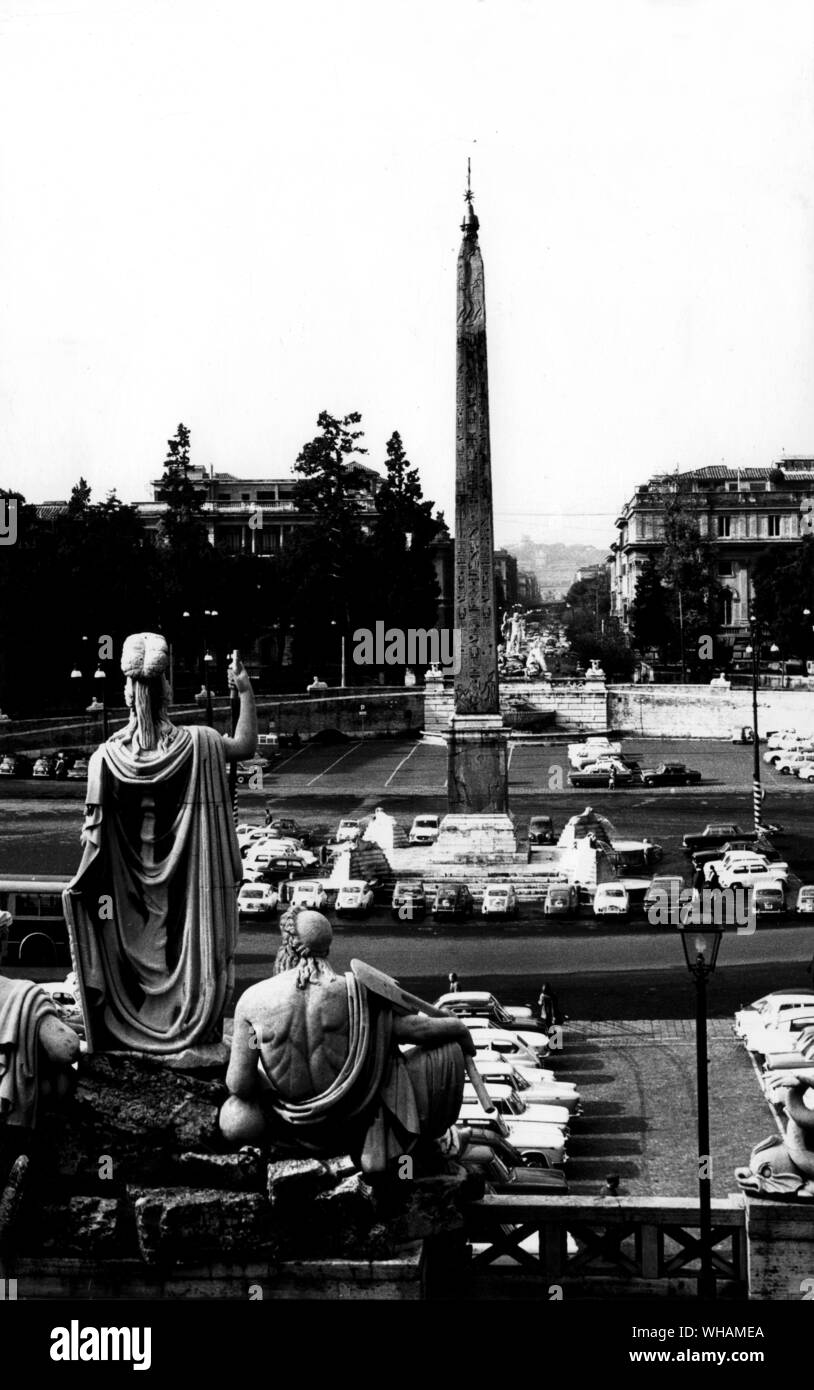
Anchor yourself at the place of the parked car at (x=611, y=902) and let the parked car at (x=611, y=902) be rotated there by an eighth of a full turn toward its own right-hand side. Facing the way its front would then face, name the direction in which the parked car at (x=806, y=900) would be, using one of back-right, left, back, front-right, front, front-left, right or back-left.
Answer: back-left

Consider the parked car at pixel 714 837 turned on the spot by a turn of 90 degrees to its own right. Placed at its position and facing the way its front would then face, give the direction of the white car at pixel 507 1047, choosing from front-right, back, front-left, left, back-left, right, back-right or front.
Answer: back

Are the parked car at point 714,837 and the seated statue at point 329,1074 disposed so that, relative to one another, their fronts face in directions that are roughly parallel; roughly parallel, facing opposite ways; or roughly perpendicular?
roughly perpendicular

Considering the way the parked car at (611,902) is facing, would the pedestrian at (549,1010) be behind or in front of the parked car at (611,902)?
in front

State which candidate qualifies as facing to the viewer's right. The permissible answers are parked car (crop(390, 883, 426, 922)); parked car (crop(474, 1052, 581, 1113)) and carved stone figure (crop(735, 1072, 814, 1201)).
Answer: parked car (crop(474, 1052, 581, 1113))

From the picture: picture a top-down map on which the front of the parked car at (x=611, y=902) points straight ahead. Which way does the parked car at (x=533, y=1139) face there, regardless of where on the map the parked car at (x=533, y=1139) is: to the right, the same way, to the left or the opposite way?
to the left

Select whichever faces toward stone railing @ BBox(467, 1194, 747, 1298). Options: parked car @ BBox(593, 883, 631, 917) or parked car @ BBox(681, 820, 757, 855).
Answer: parked car @ BBox(593, 883, 631, 917)

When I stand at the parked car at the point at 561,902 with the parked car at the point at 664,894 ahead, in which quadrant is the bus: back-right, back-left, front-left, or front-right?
back-right

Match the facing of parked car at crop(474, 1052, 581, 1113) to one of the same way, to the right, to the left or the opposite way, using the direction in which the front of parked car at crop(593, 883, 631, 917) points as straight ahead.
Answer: to the left

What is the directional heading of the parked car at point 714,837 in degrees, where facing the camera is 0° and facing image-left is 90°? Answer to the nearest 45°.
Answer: approximately 90°

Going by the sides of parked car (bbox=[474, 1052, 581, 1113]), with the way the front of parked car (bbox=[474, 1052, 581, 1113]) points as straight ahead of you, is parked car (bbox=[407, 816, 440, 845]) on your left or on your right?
on your left

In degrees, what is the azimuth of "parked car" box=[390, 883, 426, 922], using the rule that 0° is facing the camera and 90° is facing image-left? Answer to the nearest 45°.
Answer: approximately 0°

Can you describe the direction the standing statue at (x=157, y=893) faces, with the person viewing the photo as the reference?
facing away from the viewer

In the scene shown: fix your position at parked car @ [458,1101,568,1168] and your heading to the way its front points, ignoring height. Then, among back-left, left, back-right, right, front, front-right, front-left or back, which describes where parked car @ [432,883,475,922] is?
left
